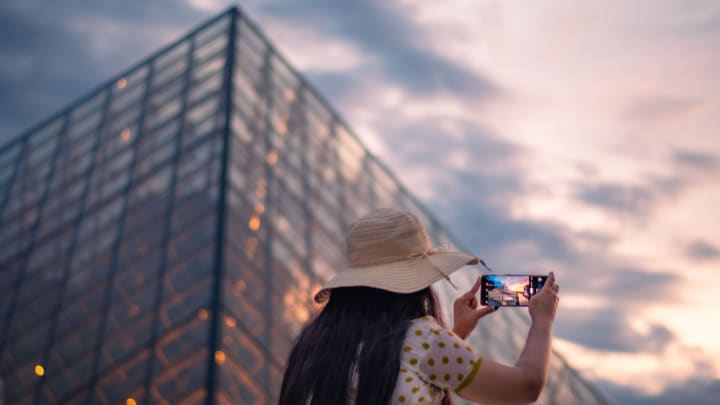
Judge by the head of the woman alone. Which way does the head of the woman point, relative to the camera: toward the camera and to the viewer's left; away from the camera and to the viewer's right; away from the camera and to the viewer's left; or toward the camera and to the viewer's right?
away from the camera and to the viewer's right

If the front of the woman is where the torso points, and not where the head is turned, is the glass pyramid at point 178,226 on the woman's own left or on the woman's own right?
on the woman's own left

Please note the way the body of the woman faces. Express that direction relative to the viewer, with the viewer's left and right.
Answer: facing away from the viewer and to the right of the viewer
